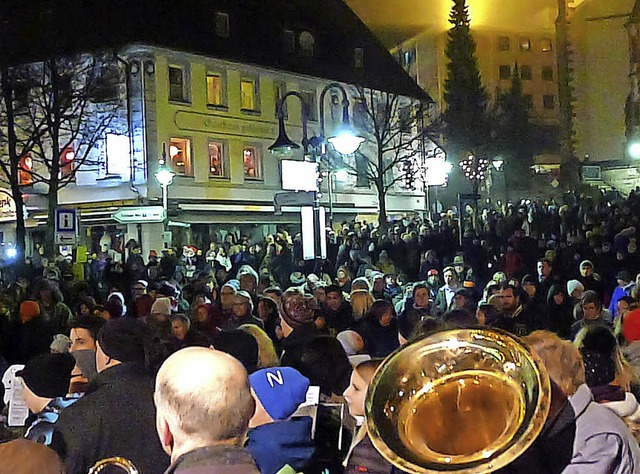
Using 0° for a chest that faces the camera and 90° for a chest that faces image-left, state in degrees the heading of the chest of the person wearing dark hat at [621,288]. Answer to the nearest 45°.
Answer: approximately 45°

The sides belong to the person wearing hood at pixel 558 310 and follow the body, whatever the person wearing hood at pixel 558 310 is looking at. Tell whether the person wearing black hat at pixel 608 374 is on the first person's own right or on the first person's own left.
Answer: on the first person's own left

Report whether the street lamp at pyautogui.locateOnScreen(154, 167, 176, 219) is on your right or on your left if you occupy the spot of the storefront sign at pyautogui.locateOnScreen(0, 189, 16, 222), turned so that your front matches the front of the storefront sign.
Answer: on your left

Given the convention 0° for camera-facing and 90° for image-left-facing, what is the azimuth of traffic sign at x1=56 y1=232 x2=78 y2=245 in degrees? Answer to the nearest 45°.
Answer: approximately 0°
